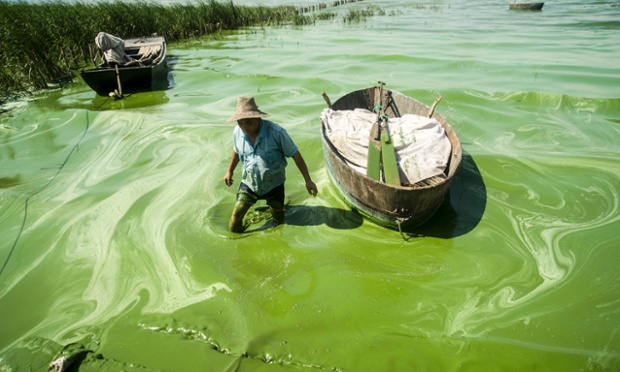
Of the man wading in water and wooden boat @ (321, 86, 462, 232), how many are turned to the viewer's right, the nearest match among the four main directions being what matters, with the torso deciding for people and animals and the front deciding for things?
0

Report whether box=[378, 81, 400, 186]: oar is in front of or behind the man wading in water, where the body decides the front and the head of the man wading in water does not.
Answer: behind

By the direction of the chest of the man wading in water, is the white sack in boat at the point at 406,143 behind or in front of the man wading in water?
behind

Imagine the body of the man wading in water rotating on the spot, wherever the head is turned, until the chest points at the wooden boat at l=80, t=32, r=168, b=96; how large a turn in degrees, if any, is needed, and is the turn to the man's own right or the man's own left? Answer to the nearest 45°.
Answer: approximately 90° to the man's own right

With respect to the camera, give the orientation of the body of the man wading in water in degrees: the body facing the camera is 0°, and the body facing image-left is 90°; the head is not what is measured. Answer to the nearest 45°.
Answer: approximately 45°
